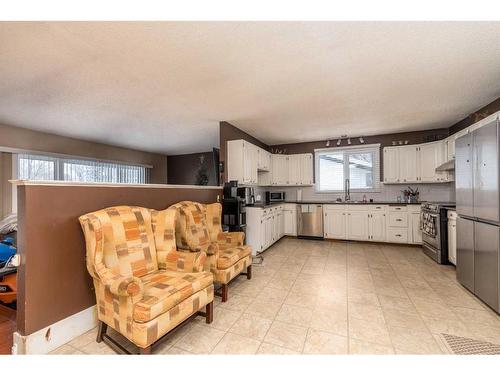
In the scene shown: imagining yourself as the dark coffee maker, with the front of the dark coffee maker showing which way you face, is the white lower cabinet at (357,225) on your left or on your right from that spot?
on your left

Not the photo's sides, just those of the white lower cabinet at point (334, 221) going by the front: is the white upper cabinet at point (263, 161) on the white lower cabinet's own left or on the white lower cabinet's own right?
on the white lower cabinet's own right

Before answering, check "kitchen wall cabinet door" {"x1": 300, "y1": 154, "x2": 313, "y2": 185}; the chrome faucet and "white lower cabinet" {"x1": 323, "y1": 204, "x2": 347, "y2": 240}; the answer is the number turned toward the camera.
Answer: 3

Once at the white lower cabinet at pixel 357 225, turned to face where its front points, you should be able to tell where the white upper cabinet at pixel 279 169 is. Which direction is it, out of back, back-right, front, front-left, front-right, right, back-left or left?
right

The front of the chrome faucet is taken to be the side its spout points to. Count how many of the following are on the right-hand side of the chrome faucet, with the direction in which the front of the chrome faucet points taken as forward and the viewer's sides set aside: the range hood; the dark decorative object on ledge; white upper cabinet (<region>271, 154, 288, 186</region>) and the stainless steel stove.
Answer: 2

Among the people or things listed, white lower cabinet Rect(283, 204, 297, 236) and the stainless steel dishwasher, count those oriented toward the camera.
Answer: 2

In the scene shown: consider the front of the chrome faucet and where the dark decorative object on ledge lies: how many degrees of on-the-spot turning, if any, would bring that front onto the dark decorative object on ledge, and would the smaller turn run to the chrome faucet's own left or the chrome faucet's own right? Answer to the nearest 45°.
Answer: approximately 90° to the chrome faucet's own right

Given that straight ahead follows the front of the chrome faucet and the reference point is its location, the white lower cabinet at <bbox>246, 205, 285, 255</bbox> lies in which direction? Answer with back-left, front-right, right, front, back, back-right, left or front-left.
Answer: front-right

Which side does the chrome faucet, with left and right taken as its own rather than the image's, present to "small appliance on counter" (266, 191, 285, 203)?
right

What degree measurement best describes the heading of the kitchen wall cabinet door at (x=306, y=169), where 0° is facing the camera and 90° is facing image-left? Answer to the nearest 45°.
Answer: approximately 0°

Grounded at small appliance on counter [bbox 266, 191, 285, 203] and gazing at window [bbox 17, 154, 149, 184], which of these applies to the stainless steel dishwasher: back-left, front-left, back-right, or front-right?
back-left

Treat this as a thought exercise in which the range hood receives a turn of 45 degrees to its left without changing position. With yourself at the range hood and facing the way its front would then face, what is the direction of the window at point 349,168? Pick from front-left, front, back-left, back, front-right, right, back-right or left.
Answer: front-right
